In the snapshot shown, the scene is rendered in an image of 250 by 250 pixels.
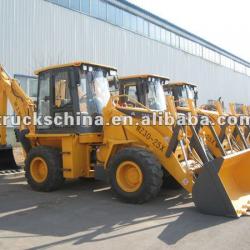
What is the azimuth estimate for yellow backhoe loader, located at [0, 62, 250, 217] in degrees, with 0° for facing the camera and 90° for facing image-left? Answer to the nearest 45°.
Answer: approximately 315°

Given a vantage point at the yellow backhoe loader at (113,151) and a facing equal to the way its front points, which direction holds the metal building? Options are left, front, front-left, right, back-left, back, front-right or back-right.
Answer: back-left

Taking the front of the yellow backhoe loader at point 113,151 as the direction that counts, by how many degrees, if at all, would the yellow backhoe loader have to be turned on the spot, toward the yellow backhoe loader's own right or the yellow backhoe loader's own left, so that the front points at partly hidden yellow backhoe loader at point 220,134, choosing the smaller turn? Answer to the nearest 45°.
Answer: approximately 90° to the yellow backhoe loader's own left

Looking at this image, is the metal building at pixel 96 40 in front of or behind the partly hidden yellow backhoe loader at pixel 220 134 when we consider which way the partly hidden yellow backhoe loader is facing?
behind
